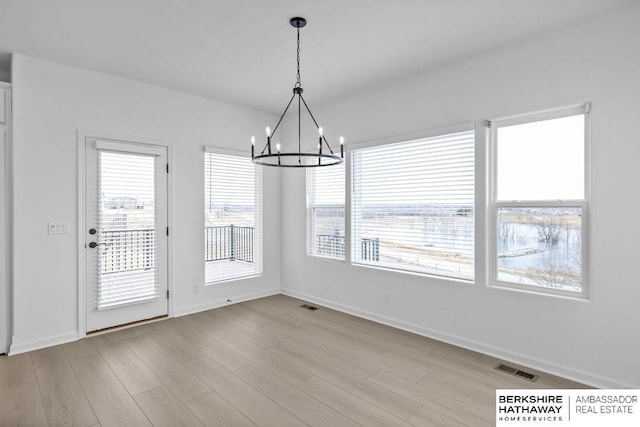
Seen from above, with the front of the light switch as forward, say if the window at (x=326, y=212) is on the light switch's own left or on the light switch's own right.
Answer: on the light switch's own left

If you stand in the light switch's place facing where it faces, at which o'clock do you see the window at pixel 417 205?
The window is roughly at 10 o'clock from the light switch.

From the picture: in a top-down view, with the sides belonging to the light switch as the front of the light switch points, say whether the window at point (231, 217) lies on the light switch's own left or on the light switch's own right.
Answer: on the light switch's own left

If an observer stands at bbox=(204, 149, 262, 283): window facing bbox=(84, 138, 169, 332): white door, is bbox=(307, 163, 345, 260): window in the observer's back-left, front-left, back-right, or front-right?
back-left

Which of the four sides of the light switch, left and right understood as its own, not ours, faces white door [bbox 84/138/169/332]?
left

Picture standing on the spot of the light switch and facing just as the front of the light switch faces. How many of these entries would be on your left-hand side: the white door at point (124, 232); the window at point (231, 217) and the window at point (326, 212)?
3

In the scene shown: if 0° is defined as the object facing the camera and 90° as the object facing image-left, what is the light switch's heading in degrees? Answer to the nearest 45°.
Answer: approximately 0°
